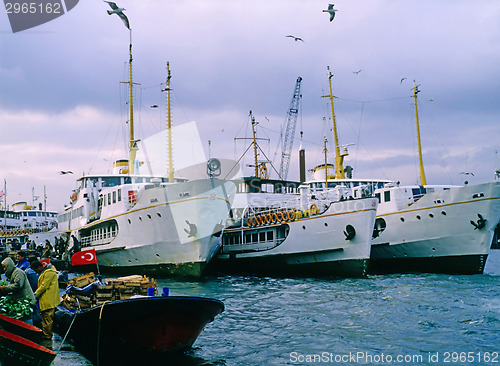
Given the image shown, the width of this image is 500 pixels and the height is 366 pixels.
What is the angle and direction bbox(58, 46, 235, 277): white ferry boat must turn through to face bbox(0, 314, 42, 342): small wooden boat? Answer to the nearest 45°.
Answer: approximately 45° to its right

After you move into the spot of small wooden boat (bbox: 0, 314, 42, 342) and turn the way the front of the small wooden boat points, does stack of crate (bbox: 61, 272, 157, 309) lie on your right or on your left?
on your left

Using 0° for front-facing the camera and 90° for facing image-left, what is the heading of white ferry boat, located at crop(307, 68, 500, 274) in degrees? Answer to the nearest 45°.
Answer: approximately 315°

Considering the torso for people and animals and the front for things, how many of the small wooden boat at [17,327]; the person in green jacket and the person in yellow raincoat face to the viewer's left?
2

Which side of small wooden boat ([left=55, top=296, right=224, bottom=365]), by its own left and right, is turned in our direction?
right

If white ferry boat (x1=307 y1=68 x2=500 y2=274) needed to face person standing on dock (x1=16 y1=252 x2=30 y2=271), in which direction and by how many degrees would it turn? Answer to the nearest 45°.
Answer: approximately 90° to its right

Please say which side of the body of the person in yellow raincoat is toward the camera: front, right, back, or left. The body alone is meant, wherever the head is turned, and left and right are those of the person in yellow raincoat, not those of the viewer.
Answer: left
